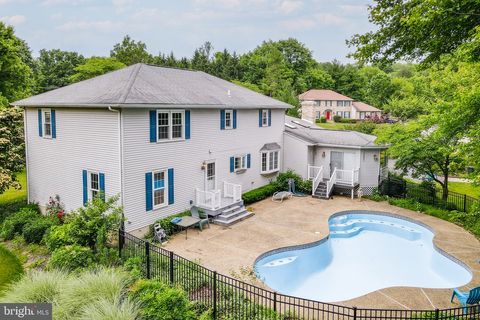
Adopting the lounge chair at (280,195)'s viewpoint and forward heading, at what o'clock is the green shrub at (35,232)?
The green shrub is roughly at 12 o'clock from the lounge chair.

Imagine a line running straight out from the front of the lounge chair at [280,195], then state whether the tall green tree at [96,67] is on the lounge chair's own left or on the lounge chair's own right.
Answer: on the lounge chair's own right

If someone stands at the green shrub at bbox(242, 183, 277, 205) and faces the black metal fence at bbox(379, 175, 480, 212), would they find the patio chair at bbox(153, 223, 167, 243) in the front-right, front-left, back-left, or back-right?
back-right

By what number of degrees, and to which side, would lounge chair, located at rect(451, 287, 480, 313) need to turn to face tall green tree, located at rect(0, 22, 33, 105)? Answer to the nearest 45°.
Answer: approximately 45° to its left

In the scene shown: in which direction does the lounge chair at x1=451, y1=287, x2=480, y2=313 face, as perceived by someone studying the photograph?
facing away from the viewer and to the left of the viewer

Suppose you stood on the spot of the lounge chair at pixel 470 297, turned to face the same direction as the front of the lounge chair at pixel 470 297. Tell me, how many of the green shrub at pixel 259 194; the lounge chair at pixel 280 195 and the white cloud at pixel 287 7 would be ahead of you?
3
